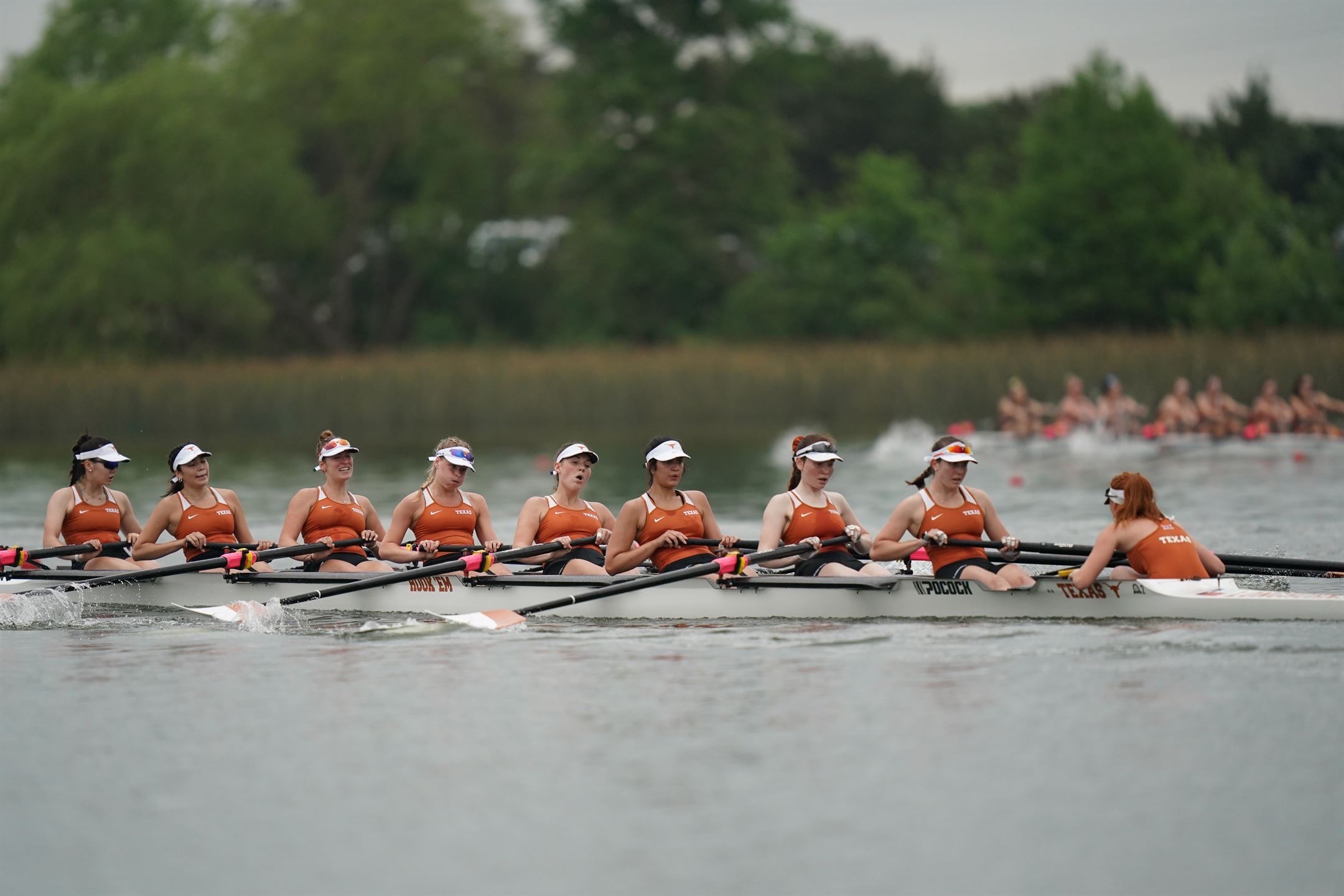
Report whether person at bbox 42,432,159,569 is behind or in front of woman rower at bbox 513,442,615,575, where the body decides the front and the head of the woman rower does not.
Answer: behind

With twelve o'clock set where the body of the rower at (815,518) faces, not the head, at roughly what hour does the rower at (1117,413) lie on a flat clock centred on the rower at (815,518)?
the rower at (1117,413) is roughly at 8 o'clock from the rower at (815,518).

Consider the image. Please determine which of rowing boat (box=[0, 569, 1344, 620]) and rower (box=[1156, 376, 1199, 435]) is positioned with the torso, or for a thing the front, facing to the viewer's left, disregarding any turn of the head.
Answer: the rowing boat

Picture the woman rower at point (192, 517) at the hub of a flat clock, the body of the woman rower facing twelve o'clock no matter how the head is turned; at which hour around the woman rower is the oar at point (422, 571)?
The oar is roughly at 12 o'clock from the woman rower.

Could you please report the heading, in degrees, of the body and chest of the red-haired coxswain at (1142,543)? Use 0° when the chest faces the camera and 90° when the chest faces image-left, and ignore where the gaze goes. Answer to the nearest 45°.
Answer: approximately 135°
